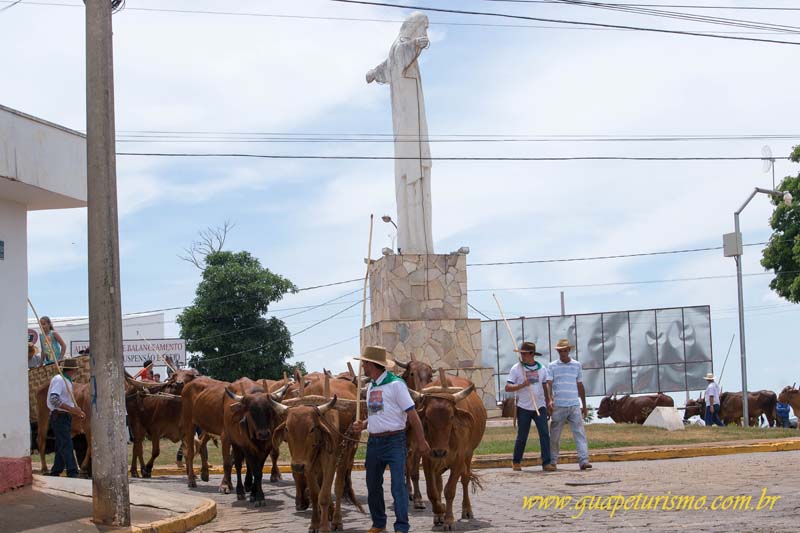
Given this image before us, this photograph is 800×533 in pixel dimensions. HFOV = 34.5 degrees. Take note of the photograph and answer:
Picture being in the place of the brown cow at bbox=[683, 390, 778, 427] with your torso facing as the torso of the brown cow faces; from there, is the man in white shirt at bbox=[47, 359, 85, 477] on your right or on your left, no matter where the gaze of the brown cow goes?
on your left

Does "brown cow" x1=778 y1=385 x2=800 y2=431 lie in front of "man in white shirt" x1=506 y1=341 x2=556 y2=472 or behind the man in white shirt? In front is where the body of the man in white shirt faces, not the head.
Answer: behind

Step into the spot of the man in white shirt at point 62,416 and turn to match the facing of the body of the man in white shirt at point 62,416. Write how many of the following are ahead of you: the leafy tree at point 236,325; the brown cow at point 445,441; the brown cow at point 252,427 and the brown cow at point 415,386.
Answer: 3

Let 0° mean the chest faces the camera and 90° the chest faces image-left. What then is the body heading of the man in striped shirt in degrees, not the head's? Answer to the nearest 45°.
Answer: approximately 0°

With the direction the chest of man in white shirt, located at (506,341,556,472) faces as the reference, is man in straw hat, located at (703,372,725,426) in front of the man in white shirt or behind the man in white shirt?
behind

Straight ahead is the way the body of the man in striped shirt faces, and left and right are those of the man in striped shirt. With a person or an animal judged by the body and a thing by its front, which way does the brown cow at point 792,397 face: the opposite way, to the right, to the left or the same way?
to the right

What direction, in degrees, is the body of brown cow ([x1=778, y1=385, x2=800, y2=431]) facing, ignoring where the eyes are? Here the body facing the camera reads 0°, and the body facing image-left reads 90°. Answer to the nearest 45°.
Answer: approximately 90°
